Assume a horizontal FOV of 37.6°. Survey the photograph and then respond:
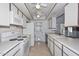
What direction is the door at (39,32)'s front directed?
toward the camera

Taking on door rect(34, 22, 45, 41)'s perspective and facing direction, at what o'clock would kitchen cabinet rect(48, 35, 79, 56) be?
The kitchen cabinet is roughly at 12 o'clock from the door.
